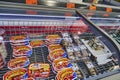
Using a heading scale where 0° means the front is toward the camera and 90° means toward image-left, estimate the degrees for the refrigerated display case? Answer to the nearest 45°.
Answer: approximately 0°
